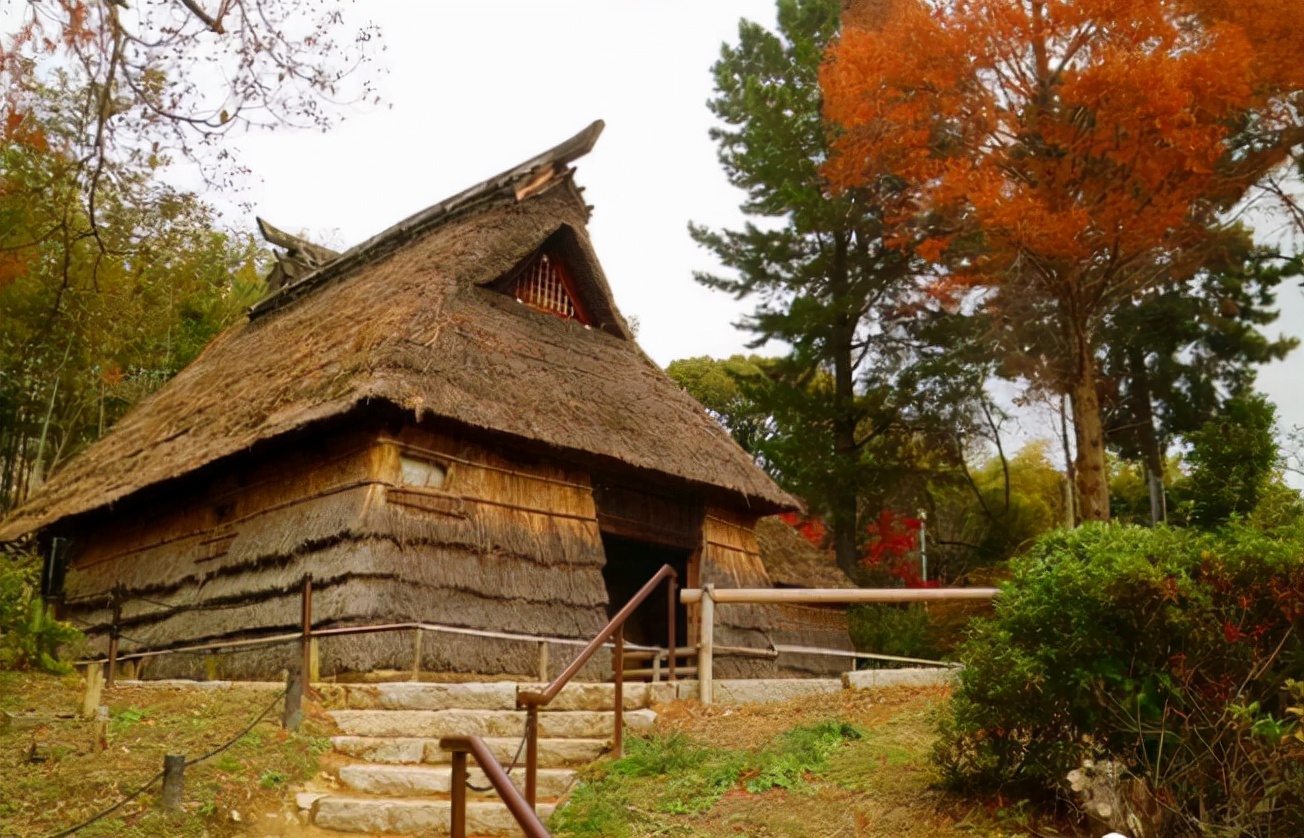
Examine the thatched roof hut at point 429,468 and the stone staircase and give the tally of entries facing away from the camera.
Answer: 0

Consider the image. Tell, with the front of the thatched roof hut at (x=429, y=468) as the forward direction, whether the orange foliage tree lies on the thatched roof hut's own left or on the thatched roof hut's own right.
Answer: on the thatched roof hut's own left

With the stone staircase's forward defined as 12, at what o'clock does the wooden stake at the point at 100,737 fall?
The wooden stake is roughly at 3 o'clock from the stone staircase.

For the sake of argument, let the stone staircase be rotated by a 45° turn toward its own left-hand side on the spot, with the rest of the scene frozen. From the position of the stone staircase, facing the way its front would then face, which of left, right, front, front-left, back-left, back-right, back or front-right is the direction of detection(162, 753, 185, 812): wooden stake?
right

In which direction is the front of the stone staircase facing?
toward the camera

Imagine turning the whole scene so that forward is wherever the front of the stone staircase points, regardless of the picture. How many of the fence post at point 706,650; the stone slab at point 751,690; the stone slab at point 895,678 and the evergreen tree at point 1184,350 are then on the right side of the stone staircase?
0

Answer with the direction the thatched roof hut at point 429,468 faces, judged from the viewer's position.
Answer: facing the viewer and to the right of the viewer

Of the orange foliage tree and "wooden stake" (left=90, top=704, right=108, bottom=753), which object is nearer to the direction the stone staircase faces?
the wooden stake

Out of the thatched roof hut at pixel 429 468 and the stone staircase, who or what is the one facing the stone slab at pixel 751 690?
the thatched roof hut

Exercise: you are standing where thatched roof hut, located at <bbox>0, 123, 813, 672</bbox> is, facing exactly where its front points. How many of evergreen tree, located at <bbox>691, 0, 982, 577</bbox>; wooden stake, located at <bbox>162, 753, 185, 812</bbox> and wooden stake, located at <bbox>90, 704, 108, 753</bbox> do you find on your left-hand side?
1

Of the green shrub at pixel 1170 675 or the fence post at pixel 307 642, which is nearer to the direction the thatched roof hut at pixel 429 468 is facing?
the green shrub

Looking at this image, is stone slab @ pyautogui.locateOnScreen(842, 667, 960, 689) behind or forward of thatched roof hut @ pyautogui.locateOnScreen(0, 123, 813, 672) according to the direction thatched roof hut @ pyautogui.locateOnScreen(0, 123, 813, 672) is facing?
forward

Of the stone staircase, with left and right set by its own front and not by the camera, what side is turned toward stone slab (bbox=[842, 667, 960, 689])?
left
